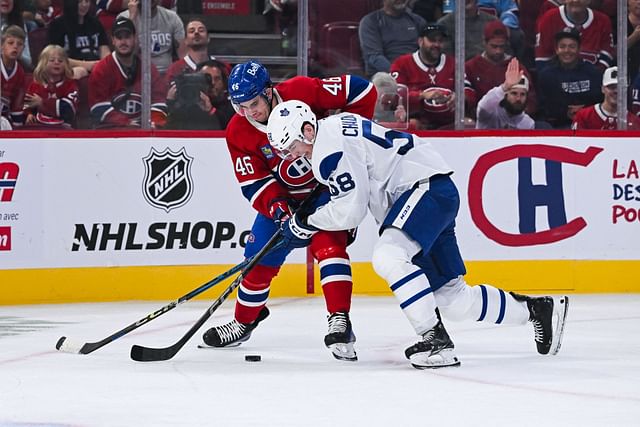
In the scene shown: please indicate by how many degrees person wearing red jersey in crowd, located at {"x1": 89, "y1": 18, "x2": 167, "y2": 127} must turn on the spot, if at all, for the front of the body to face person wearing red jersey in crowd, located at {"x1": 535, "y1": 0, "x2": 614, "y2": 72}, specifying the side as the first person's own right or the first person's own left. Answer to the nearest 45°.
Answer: approximately 90° to the first person's own left

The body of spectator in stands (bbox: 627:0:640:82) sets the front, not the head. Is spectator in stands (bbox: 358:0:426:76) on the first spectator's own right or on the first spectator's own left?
on the first spectator's own right

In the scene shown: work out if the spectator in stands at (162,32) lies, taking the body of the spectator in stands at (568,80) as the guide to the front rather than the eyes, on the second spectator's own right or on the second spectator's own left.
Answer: on the second spectator's own right

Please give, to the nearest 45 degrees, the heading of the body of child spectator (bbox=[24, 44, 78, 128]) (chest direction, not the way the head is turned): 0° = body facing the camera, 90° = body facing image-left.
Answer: approximately 0°

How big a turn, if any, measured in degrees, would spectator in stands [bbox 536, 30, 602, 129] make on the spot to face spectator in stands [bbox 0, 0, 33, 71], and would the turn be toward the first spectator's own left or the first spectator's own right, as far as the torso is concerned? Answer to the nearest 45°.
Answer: approximately 45° to the first spectator's own right

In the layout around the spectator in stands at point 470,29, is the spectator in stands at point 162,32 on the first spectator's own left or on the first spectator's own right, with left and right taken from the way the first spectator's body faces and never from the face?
on the first spectator's own right

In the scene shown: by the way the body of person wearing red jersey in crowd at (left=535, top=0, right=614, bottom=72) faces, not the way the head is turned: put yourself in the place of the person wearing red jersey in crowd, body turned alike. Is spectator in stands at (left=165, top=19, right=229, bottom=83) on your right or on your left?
on your right

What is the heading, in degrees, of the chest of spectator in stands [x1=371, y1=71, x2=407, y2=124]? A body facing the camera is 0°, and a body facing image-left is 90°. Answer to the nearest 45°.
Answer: approximately 0°

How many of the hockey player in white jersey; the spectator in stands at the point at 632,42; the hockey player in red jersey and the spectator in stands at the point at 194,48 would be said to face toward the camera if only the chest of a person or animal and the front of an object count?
3
